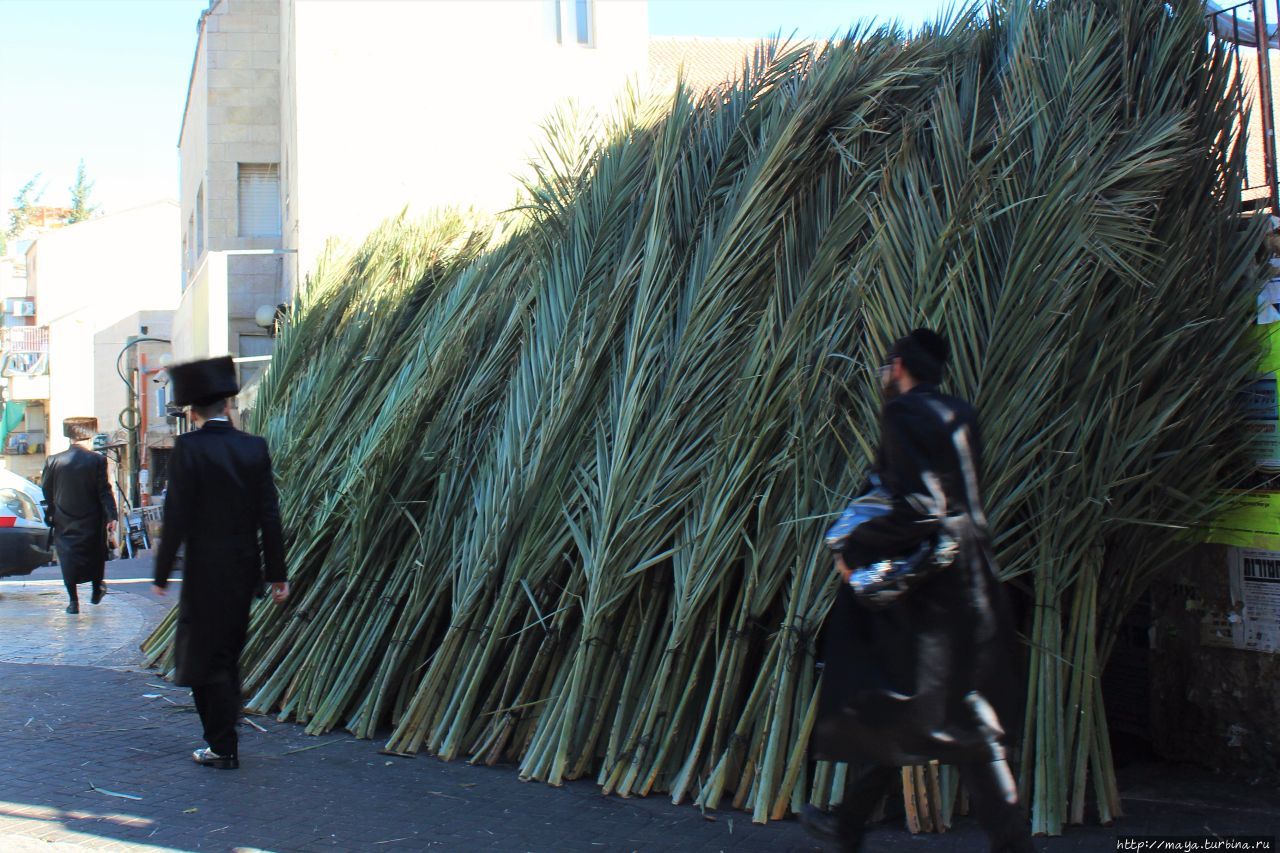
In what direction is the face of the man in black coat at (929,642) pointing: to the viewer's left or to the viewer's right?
to the viewer's left

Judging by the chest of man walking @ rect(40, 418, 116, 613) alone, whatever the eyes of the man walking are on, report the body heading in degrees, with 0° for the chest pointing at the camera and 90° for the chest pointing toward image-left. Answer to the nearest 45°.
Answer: approximately 180°

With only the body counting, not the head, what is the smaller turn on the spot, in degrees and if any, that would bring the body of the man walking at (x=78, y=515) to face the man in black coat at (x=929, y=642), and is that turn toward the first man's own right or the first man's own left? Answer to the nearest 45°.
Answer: approximately 180°

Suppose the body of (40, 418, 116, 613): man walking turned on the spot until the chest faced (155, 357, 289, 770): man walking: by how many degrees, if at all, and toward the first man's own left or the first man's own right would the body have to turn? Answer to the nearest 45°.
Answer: approximately 180°

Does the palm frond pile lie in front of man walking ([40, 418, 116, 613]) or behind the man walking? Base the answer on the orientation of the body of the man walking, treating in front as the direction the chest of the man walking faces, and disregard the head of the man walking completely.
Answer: behind

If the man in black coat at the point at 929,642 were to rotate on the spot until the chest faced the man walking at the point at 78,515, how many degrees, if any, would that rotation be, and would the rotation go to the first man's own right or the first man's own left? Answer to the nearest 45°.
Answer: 0° — they already face them

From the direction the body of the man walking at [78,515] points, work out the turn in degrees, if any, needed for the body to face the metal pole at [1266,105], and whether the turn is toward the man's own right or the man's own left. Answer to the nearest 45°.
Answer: approximately 135° to the man's own right

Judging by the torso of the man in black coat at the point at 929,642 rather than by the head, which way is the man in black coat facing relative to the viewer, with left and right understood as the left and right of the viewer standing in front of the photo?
facing away from the viewer and to the left of the viewer

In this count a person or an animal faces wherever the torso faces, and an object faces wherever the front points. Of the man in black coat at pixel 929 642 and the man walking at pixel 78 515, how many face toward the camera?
0
